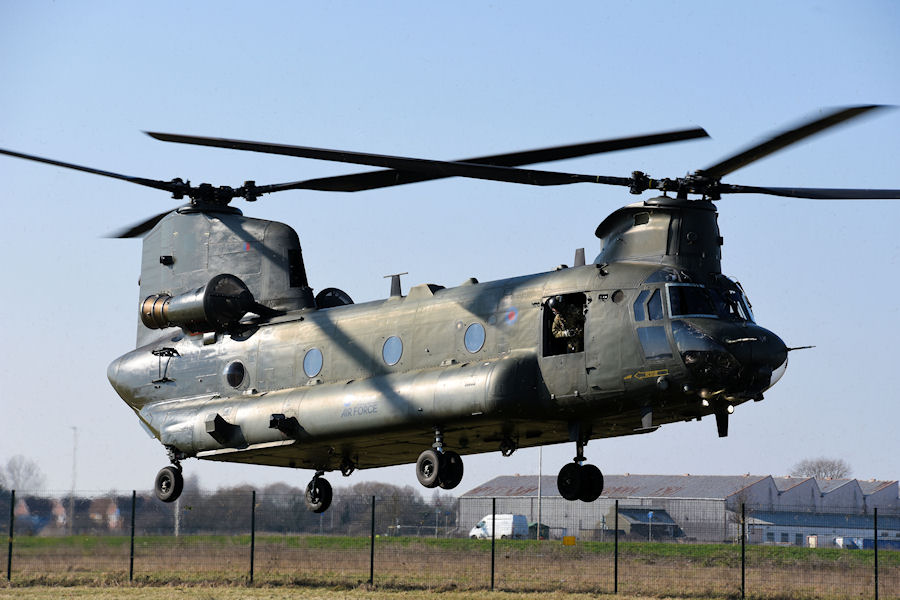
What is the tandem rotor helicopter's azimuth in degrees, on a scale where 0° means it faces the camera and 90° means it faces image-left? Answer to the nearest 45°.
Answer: approximately 315°
